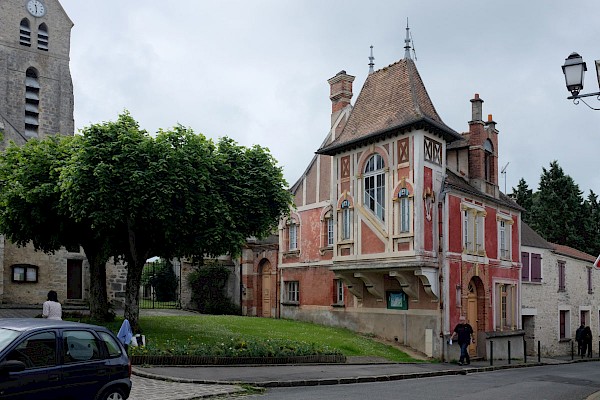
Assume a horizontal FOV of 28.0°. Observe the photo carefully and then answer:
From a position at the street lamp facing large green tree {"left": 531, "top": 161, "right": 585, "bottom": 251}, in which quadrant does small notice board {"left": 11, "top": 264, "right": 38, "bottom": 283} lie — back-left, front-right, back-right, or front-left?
front-left

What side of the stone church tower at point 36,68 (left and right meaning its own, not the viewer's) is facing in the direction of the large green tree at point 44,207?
front

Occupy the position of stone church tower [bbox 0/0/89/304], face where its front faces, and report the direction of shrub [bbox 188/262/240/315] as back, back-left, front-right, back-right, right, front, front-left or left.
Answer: front-left

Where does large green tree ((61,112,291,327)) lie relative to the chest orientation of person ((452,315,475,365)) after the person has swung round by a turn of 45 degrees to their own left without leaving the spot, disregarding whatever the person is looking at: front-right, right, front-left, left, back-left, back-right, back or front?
right

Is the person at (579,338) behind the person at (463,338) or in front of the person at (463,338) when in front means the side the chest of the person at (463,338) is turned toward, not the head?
behind

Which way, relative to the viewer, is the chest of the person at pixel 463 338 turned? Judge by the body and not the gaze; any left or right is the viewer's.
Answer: facing the viewer
